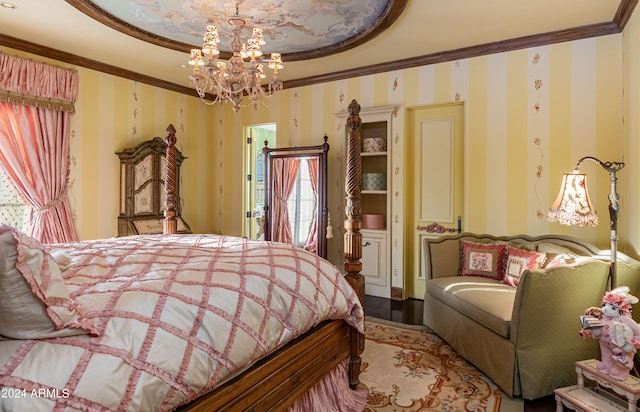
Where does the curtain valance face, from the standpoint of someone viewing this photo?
facing the viewer and to the right of the viewer

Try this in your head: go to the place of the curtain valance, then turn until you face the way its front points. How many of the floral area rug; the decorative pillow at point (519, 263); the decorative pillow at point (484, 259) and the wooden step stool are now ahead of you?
4

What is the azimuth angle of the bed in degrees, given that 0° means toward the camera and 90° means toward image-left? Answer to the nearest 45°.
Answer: approximately 225°

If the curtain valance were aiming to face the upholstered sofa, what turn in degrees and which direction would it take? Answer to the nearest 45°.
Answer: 0° — it already faces it

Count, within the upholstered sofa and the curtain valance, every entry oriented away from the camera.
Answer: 0

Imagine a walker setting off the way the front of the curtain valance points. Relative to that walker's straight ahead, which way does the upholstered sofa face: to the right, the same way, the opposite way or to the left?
the opposite way

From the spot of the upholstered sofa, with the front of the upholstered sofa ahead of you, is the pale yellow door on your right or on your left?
on your right

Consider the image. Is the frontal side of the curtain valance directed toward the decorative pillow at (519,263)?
yes

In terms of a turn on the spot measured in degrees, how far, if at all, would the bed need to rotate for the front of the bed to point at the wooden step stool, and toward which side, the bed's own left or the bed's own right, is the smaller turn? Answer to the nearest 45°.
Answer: approximately 45° to the bed's own right

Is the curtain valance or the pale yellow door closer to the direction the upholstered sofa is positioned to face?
the curtain valance

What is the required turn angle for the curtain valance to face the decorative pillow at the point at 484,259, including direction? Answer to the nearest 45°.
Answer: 0° — it already faces it

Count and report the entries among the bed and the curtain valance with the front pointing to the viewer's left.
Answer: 0

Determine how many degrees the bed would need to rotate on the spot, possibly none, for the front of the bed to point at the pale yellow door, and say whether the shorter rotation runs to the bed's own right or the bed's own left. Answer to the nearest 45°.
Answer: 0° — it already faces it
